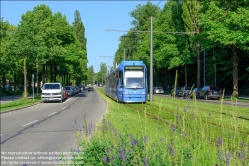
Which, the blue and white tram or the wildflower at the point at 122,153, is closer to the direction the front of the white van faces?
the wildflower

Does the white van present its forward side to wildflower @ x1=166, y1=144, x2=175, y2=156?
yes

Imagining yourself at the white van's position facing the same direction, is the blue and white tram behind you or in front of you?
in front

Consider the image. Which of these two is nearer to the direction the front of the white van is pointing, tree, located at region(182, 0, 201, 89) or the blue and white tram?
the blue and white tram

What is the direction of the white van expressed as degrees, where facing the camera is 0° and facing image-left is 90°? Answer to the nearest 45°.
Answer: approximately 0°

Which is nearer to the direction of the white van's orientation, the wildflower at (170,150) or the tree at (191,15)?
the wildflower

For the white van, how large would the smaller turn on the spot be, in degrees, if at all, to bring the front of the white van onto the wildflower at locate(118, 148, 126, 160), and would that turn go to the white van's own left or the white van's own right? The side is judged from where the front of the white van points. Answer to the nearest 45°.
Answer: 0° — it already faces it

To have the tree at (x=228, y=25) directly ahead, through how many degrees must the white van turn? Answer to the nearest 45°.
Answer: approximately 90° to its left
